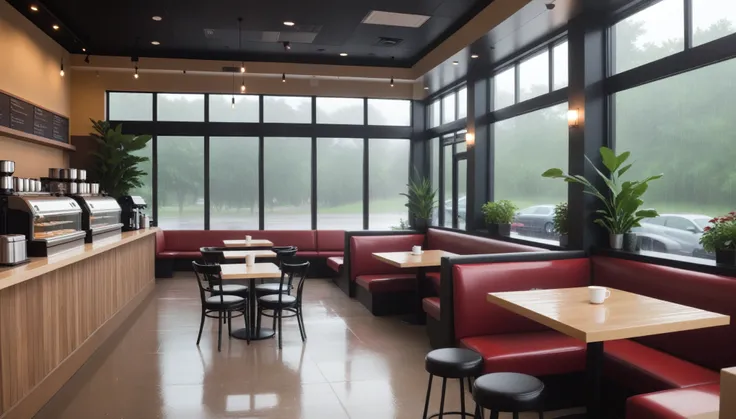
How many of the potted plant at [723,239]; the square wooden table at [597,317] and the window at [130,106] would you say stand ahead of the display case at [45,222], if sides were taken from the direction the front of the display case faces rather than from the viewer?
2

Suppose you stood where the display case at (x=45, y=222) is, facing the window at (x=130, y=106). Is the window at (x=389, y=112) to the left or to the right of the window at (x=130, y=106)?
right

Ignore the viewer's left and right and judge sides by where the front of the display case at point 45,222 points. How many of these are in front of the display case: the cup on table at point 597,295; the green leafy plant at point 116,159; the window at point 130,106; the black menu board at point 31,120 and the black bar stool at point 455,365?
2

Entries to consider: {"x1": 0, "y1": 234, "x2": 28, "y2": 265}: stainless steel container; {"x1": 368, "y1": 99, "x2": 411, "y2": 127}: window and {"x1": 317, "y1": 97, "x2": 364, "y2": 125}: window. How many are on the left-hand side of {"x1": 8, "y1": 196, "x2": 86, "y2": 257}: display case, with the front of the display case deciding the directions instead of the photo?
2

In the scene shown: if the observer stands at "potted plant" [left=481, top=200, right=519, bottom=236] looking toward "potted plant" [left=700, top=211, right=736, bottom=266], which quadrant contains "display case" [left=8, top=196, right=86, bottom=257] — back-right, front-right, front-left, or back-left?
front-right

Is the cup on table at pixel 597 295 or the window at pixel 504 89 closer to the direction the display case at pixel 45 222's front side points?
the cup on table

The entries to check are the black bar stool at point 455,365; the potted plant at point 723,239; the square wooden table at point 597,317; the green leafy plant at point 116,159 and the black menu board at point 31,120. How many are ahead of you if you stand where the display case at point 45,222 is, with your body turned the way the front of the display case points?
3

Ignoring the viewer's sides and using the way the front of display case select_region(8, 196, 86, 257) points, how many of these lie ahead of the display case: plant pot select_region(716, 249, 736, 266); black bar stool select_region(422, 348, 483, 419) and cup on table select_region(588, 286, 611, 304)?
3

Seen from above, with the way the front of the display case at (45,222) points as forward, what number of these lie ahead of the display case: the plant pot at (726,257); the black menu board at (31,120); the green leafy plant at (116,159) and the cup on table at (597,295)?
2

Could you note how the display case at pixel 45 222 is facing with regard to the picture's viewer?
facing the viewer and to the right of the viewer

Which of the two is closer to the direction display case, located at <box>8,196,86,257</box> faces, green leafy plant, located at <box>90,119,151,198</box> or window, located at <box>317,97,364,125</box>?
the window

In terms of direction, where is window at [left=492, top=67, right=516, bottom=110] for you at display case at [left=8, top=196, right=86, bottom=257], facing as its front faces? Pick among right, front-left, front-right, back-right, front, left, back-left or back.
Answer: front-left

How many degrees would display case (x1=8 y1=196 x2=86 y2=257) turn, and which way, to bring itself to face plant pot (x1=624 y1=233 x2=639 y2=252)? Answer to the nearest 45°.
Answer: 0° — it already faces it

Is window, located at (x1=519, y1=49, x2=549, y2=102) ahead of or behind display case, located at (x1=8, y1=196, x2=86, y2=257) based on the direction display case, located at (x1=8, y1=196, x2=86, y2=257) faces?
ahead

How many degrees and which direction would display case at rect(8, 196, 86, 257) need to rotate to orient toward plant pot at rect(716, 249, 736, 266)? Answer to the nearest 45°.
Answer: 0° — it already faces it

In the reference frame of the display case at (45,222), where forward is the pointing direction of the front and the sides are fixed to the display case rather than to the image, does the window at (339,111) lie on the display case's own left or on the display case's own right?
on the display case's own left

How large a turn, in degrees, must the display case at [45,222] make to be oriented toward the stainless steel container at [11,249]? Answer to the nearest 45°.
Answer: approximately 45° to its right

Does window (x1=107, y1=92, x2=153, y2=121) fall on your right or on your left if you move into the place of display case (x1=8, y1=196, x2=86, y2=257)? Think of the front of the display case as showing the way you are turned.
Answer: on your left

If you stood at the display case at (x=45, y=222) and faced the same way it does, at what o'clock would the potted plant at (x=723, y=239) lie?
The potted plant is roughly at 12 o'clock from the display case.

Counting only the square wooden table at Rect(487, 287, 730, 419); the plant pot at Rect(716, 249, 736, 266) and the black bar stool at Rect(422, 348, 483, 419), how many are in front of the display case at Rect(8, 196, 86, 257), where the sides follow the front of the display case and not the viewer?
3

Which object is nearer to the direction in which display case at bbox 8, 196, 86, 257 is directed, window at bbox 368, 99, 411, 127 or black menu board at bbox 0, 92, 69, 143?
the window

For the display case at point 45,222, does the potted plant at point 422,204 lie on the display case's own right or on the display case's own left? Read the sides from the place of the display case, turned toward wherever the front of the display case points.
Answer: on the display case's own left
